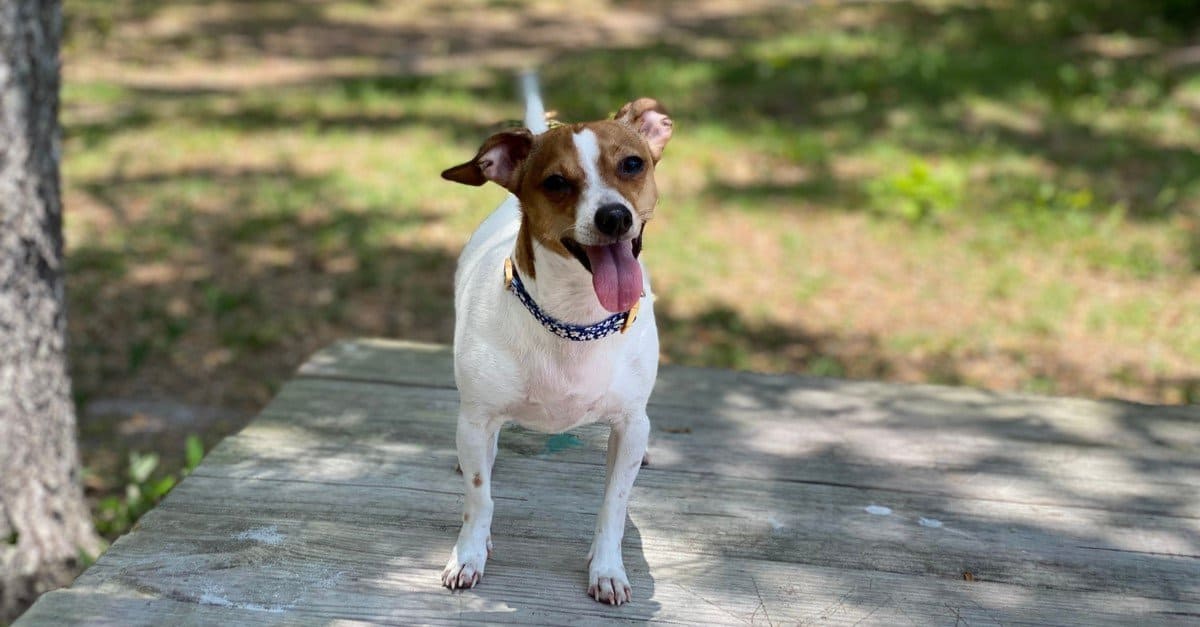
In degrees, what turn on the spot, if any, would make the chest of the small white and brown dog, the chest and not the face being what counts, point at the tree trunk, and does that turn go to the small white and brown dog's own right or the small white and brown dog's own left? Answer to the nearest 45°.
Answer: approximately 135° to the small white and brown dog's own right

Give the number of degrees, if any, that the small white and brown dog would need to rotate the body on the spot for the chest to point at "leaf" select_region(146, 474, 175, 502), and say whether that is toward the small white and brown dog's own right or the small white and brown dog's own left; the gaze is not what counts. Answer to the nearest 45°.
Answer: approximately 135° to the small white and brown dog's own right

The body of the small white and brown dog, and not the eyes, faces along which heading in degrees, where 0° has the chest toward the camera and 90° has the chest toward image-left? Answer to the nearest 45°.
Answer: approximately 0°
